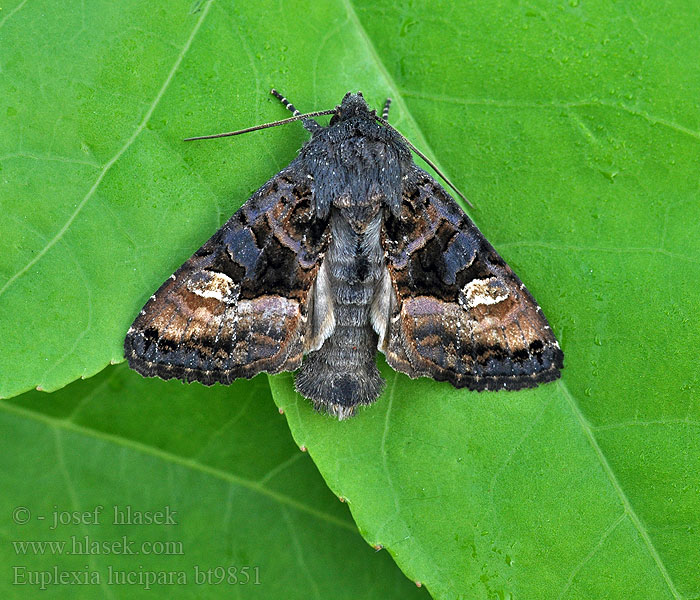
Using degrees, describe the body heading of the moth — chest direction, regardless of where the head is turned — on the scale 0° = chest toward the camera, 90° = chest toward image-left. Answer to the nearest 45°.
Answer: approximately 180°
